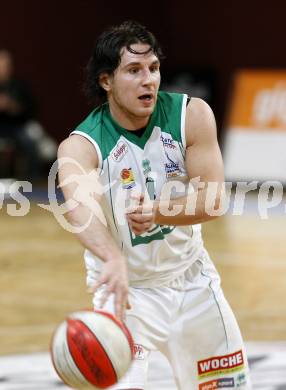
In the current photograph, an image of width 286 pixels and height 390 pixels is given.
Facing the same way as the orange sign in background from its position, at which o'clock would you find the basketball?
The basketball is roughly at 12 o'clock from the orange sign in background.

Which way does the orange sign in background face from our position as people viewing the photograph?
facing the viewer

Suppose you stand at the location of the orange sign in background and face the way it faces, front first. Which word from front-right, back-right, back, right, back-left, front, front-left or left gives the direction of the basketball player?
front
